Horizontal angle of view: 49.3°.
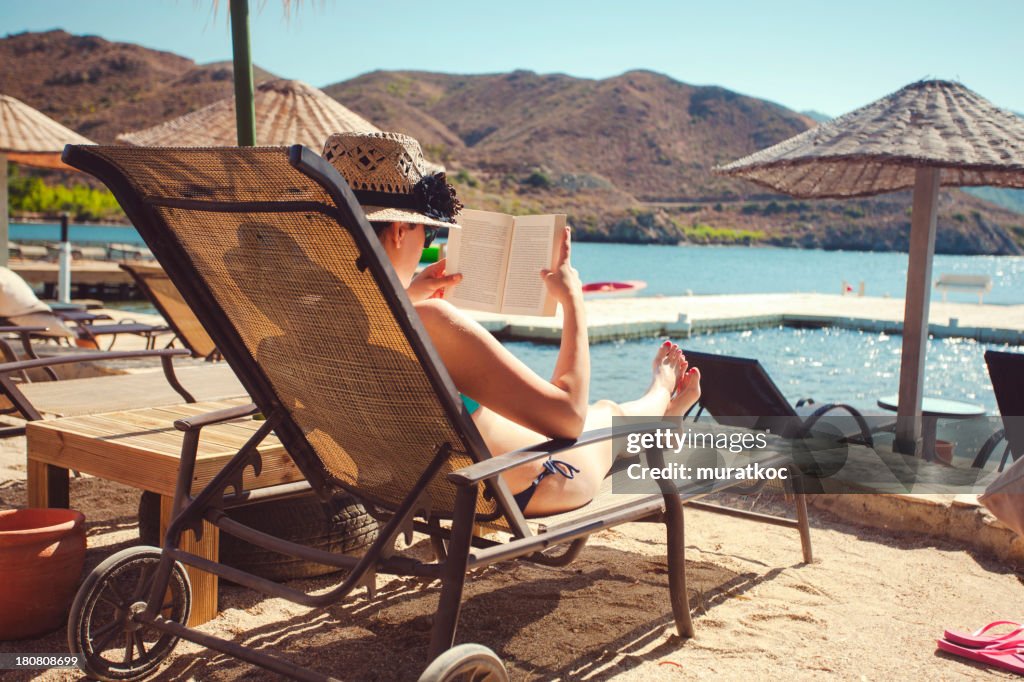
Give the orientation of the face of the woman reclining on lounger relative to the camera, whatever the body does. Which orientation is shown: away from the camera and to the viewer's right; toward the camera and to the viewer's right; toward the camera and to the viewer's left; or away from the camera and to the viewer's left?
away from the camera and to the viewer's right

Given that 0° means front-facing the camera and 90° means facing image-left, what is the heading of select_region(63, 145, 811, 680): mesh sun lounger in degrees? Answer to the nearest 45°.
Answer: approximately 225°

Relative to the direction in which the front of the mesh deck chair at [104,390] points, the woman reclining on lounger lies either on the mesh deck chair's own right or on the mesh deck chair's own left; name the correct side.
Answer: on the mesh deck chair's own right

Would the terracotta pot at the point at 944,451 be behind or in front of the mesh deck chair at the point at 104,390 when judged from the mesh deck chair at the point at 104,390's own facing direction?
in front

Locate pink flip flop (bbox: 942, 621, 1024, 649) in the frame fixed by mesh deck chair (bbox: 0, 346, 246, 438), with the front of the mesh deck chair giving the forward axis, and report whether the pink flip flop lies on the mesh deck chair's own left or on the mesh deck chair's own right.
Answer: on the mesh deck chair's own right

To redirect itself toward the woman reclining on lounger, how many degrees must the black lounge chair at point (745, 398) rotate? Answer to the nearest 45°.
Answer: approximately 135° to its right

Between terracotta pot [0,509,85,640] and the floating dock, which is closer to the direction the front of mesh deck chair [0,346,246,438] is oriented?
the floating dock

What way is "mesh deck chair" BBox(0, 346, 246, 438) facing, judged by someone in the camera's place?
facing to the right of the viewer

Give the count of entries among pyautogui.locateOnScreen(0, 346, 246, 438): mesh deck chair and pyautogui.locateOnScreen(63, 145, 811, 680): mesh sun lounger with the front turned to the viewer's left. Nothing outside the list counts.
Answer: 0

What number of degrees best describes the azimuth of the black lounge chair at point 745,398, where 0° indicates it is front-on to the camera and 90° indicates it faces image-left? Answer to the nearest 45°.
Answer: approximately 225°

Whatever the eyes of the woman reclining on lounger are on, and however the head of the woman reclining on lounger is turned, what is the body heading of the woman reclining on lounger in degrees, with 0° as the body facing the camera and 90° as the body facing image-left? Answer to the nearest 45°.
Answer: approximately 225°
